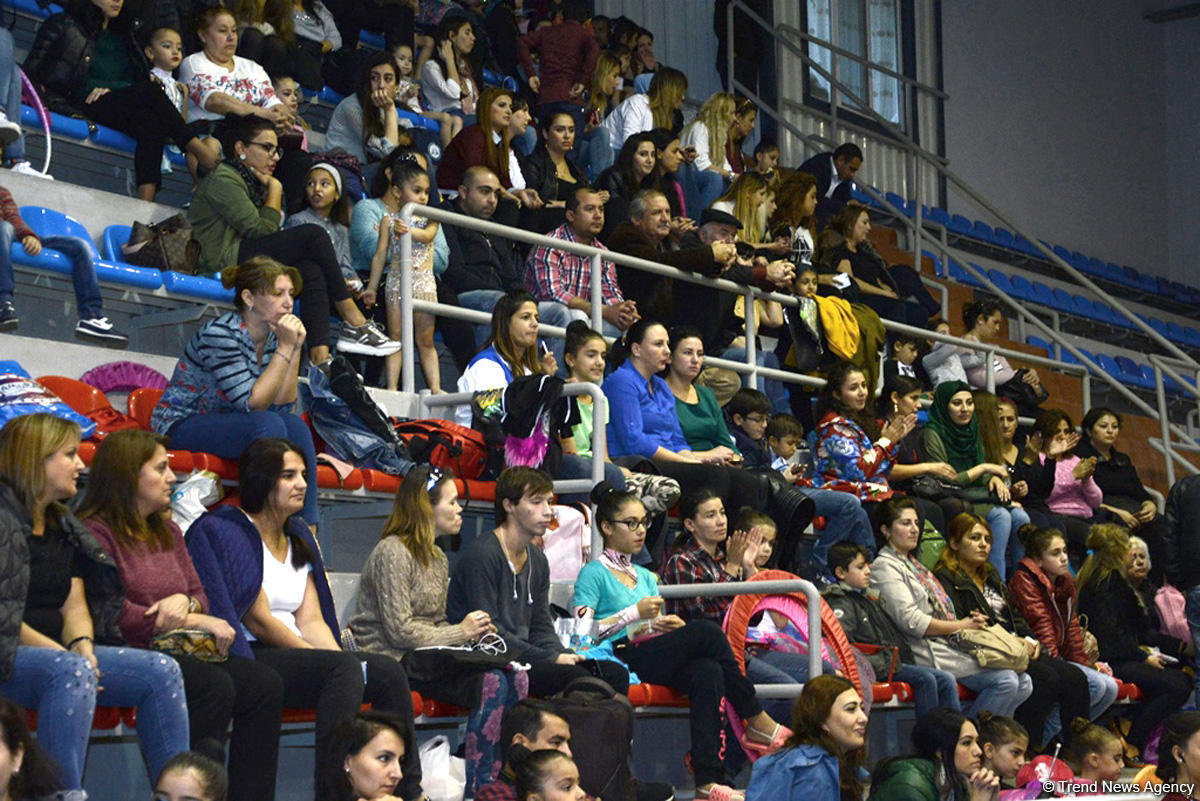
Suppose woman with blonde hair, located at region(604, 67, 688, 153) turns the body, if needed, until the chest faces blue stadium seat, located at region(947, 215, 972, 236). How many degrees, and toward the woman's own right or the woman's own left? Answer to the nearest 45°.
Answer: approximately 45° to the woman's own left

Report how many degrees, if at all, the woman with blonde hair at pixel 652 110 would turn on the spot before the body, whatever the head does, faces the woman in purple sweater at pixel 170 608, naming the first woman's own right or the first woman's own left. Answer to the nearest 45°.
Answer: approximately 90° to the first woman's own right

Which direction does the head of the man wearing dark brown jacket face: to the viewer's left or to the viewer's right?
to the viewer's right

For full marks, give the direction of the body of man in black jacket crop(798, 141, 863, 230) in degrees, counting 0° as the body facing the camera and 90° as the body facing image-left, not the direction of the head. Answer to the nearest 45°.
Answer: approximately 315°

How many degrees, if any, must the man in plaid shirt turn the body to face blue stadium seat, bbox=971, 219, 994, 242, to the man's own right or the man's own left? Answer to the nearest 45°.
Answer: approximately 90° to the man's own left
